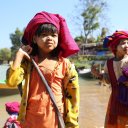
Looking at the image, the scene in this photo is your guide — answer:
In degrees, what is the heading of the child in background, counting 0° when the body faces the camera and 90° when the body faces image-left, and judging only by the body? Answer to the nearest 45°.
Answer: approximately 315°

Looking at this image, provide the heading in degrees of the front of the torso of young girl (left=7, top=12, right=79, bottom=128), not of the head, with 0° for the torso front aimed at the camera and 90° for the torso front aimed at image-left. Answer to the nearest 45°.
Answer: approximately 0°

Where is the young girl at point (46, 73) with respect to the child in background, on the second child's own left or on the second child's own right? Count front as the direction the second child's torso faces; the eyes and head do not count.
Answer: on the second child's own right

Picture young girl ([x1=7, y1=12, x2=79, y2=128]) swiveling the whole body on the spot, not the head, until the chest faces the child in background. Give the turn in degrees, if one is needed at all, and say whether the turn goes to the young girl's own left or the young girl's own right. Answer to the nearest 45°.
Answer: approximately 135° to the young girl's own left

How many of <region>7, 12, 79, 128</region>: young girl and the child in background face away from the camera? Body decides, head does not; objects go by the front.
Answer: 0
